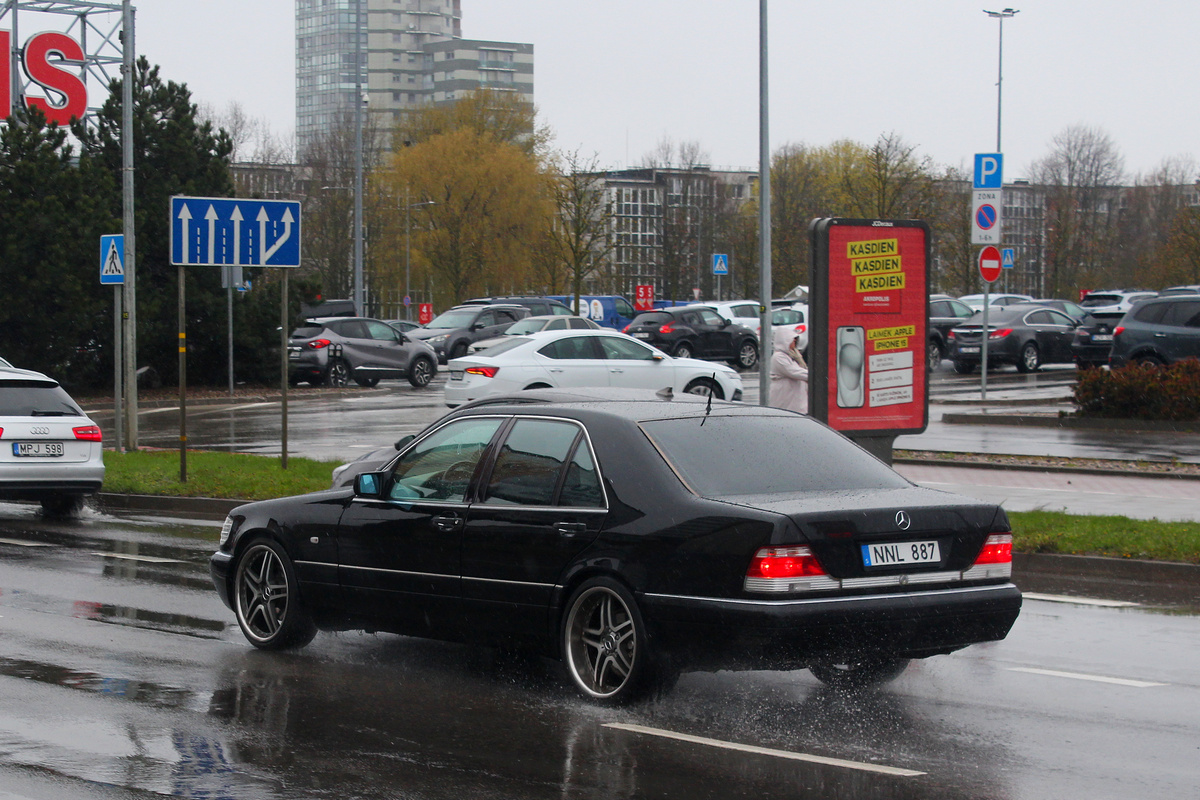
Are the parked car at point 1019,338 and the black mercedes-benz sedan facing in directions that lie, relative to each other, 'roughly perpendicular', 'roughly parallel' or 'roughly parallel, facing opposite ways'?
roughly perpendicular

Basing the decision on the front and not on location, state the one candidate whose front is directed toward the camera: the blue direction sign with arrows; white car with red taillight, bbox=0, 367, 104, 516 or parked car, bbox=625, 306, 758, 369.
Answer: the blue direction sign with arrows

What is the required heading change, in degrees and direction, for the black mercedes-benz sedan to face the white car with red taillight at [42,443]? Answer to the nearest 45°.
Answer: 0° — it already faces it

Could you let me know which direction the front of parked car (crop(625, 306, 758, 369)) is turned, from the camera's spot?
facing away from the viewer and to the right of the viewer

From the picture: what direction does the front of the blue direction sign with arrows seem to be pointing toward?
toward the camera

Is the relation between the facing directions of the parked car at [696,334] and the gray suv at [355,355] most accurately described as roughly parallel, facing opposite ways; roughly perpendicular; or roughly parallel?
roughly parallel

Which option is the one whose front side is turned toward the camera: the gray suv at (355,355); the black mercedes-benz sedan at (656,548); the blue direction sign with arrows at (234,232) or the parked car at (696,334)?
the blue direction sign with arrows

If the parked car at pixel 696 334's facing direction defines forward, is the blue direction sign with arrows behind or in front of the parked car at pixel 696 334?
behind

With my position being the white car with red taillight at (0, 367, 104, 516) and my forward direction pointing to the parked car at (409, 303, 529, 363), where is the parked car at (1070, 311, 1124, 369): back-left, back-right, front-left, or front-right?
front-right

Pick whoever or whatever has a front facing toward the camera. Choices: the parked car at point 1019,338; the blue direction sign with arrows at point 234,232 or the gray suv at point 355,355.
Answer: the blue direction sign with arrows

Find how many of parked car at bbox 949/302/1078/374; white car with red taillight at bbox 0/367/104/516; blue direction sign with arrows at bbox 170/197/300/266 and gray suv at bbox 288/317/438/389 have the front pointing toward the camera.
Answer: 1

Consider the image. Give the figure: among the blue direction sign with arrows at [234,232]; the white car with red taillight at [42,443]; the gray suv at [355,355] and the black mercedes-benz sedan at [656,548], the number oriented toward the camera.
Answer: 1

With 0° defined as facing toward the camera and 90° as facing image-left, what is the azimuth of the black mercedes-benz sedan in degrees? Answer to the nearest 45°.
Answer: approximately 135°

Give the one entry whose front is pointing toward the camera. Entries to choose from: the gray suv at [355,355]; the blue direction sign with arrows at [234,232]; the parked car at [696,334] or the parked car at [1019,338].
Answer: the blue direction sign with arrows

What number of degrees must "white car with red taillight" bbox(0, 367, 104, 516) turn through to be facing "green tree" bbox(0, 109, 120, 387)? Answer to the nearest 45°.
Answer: approximately 45° to its right

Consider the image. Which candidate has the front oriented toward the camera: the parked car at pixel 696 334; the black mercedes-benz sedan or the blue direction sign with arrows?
the blue direction sign with arrows
